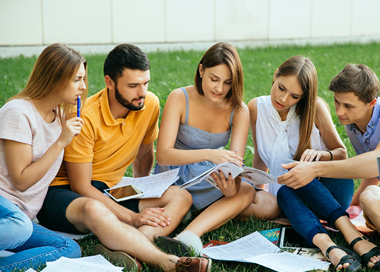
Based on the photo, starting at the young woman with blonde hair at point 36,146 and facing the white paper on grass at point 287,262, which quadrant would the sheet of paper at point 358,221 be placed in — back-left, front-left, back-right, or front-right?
front-left

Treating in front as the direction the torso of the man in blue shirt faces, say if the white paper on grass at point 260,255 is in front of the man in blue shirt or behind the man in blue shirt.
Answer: in front

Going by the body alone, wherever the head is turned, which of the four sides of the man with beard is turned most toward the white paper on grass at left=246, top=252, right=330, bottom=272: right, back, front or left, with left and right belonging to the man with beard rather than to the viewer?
front

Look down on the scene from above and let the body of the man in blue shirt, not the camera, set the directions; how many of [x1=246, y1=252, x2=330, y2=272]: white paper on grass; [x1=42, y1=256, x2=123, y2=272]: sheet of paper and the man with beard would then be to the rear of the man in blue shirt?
0

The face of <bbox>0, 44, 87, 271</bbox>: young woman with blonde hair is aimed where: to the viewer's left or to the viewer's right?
to the viewer's right

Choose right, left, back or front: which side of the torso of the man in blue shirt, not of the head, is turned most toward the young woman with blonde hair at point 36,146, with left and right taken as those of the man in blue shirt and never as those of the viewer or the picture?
front

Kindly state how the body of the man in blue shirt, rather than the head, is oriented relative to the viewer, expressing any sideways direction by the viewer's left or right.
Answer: facing the viewer and to the left of the viewer

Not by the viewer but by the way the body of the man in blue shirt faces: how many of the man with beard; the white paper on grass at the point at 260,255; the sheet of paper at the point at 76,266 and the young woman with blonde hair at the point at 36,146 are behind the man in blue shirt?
0

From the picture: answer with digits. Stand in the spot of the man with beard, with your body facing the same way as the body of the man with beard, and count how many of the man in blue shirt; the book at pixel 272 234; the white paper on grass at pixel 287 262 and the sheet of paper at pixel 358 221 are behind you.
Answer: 0

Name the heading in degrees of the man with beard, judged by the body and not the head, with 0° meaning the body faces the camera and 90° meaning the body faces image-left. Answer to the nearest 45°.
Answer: approximately 315°

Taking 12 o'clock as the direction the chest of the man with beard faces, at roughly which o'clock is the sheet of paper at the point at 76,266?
The sheet of paper is roughly at 2 o'clock from the man with beard.

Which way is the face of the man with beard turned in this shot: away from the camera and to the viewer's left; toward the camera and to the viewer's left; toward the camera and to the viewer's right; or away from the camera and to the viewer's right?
toward the camera and to the viewer's right

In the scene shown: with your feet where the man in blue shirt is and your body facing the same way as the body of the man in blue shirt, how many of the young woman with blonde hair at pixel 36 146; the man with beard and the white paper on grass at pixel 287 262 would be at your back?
0

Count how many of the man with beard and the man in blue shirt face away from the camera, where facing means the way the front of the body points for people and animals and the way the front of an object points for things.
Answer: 0

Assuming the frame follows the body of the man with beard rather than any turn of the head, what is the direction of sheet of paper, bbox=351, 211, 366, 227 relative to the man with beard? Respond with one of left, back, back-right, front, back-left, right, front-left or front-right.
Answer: front-left

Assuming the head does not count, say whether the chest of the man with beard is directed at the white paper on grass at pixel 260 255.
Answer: yes

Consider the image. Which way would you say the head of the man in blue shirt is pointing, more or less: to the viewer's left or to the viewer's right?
to the viewer's left
